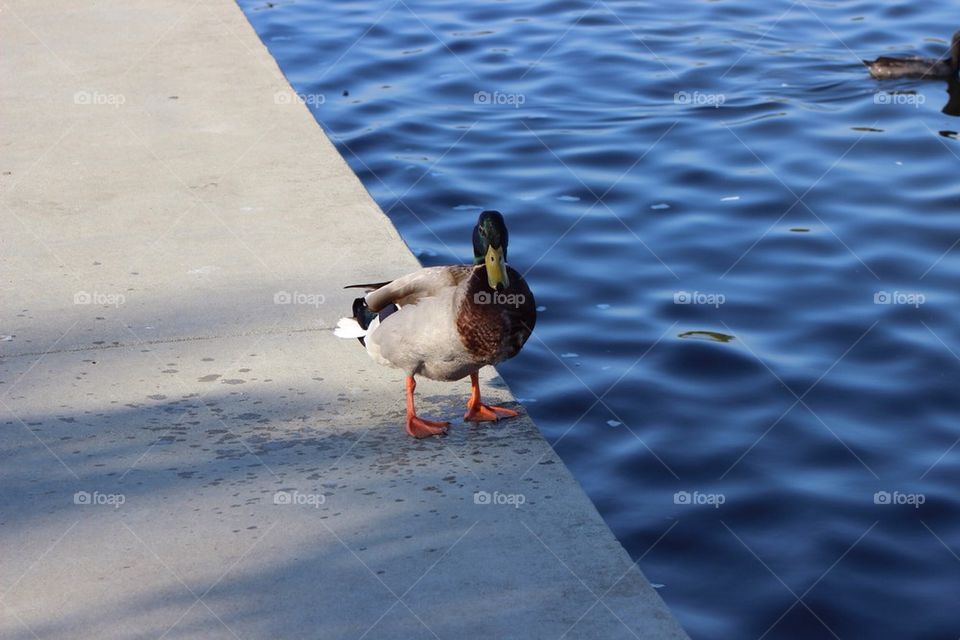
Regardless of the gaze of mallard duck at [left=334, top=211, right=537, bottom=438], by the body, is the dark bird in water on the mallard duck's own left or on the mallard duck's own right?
on the mallard duck's own left

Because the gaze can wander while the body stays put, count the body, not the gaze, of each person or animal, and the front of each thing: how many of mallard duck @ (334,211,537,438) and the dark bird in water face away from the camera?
0

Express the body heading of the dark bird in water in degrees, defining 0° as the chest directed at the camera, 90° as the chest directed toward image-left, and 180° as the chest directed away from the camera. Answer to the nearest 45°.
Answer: approximately 270°

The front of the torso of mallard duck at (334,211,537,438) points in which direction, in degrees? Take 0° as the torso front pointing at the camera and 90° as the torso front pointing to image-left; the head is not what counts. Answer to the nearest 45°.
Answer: approximately 315°

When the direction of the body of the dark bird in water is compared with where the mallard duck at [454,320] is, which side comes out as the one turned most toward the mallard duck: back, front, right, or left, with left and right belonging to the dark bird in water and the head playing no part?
right
